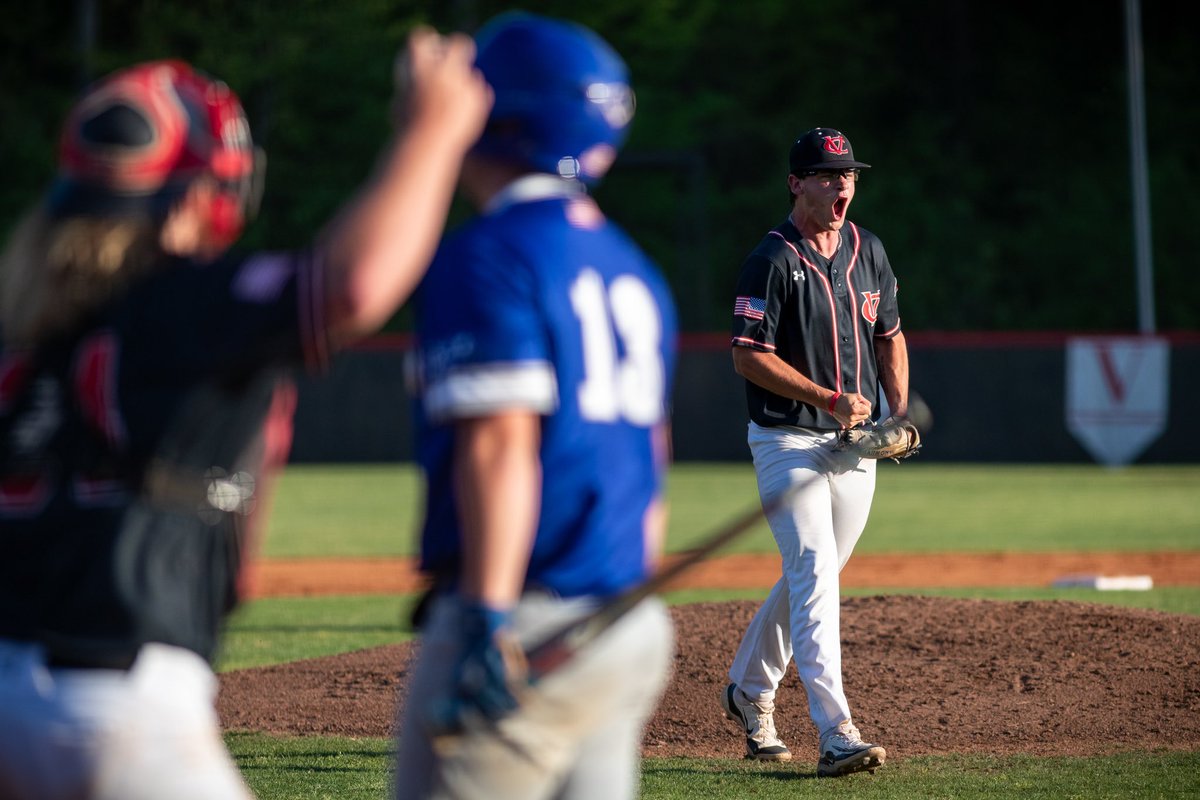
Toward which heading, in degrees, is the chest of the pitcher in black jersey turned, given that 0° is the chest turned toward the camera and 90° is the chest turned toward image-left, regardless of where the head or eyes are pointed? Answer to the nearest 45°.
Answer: approximately 315°
